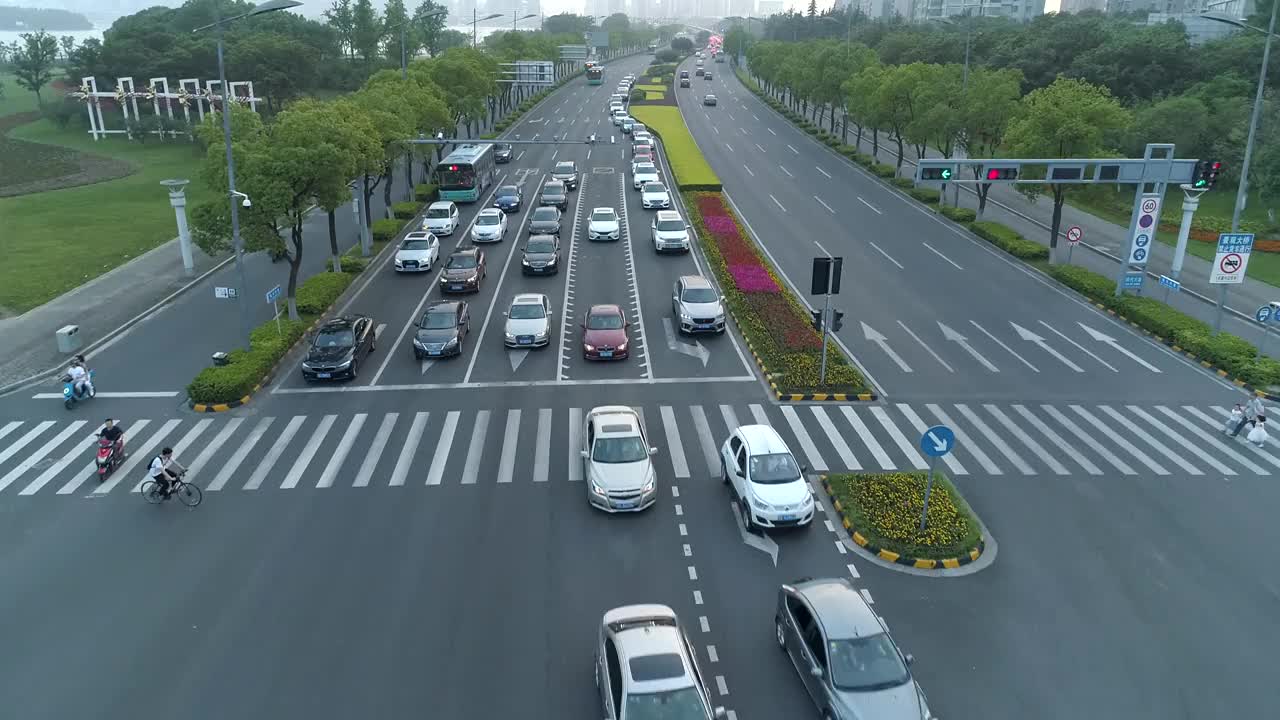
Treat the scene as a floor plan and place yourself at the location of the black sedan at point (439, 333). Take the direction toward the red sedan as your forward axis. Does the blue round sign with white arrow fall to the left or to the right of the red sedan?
right

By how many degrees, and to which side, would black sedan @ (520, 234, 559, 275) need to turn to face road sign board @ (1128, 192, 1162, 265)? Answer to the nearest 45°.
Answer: approximately 90° to its left

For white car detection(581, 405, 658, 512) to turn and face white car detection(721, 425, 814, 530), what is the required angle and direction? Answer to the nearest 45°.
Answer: approximately 90° to its left

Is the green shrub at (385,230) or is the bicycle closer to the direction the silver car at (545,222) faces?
the bicycle

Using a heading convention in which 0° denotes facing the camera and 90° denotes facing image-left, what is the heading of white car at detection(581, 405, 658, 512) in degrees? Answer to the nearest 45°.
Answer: approximately 0°

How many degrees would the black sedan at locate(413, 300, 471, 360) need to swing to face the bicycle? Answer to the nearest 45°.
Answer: approximately 45° to its right

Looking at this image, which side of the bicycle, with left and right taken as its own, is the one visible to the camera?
right

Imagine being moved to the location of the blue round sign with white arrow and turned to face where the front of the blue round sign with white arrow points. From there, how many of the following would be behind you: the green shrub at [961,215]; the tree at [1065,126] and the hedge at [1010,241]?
3

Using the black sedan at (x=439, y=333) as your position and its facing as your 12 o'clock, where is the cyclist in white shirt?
The cyclist in white shirt is roughly at 1 o'clock from the black sedan.

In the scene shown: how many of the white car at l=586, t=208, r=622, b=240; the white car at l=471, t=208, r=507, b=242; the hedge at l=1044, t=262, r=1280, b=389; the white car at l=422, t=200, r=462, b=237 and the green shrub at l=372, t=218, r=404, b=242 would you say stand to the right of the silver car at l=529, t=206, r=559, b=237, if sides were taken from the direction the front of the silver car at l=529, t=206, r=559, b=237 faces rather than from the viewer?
3

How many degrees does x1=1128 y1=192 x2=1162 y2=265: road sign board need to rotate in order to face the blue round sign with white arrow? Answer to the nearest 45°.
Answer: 0° — it already faces it

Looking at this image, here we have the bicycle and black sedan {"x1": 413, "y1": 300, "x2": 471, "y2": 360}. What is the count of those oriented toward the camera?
1

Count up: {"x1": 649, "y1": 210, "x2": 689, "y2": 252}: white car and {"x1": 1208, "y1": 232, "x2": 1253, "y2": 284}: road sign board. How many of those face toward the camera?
2

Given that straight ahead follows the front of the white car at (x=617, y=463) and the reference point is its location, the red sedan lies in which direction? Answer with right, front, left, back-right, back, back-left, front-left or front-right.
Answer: back
